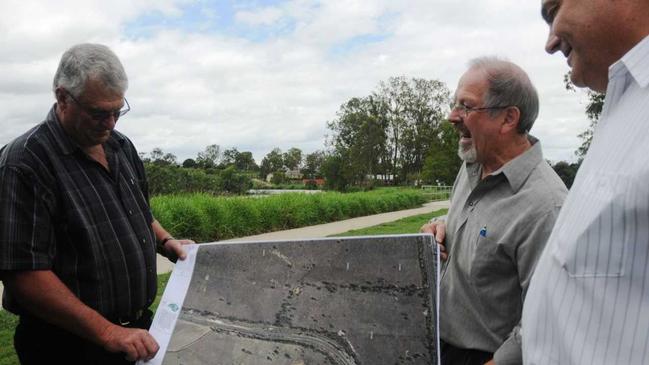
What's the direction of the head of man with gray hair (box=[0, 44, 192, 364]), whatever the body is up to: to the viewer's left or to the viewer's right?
to the viewer's right

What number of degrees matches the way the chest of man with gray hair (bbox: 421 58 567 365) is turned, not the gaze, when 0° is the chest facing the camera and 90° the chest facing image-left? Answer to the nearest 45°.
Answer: approximately 45°

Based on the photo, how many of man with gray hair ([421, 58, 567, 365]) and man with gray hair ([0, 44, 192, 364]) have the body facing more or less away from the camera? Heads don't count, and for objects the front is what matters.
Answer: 0

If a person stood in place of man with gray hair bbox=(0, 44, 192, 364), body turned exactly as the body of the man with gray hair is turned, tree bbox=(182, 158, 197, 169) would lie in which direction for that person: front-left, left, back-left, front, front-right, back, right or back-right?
back-left

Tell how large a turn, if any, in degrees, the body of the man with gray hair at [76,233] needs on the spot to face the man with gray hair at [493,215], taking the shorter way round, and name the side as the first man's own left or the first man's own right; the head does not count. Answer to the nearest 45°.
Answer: approximately 45° to the first man's own left

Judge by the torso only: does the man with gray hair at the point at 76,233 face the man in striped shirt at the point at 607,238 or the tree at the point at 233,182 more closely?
the man in striped shirt

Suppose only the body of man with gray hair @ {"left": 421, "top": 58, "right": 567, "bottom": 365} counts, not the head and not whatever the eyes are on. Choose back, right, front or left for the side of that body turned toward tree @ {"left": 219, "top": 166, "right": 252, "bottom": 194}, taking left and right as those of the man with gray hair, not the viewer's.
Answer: right

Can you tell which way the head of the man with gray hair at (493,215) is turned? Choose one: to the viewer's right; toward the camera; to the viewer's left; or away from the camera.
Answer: to the viewer's left

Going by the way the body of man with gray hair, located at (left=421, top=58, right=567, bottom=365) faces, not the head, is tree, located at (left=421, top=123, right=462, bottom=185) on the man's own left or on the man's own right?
on the man's own right

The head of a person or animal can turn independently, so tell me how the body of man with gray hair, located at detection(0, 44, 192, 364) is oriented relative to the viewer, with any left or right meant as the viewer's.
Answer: facing the viewer and to the right of the viewer

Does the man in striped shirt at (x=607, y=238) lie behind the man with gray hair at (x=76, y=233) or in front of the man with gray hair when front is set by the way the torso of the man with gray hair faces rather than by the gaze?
in front

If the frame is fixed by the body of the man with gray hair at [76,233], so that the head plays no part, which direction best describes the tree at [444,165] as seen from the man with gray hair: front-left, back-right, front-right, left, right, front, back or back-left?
left

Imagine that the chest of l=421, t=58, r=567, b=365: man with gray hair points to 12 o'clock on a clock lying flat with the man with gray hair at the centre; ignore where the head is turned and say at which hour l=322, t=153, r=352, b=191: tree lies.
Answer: The tree is roughly at 4 o'clock from the man with gray hair.
